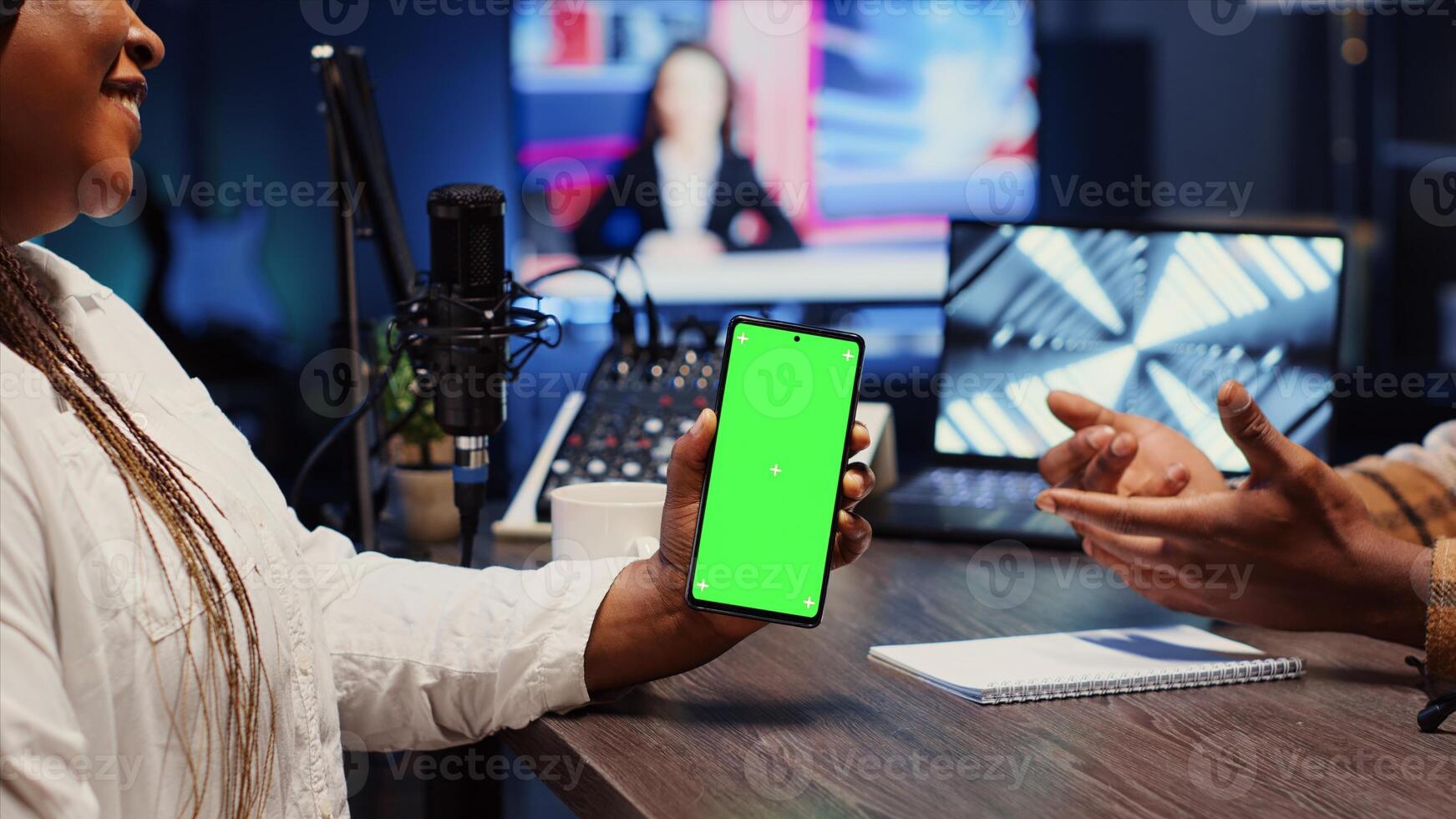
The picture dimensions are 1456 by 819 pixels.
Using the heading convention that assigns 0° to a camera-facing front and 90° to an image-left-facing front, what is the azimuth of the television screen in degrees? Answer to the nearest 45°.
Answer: approximately 0°

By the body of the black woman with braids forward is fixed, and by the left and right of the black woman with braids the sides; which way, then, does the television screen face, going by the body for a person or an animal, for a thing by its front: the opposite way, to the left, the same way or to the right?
to the right

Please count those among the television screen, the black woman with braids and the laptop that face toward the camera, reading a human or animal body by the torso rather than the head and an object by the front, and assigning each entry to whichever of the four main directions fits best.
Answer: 2

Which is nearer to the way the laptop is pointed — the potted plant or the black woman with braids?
the black woman with braids

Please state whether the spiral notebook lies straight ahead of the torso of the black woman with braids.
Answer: yes

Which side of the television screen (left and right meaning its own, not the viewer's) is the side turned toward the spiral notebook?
front

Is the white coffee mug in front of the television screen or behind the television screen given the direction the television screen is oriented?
in front

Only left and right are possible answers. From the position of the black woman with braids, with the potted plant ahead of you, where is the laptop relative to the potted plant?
right

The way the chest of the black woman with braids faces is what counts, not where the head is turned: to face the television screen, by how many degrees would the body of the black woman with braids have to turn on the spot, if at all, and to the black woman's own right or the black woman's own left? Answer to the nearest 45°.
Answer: approximately 45° to the black woman's own left

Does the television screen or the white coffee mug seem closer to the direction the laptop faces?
the white coffee mug

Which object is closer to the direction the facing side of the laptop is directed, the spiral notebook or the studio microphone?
the spiral notebook

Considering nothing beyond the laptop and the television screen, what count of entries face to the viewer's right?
0

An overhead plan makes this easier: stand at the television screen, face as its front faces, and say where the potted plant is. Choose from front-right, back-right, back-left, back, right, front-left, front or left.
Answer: front-right

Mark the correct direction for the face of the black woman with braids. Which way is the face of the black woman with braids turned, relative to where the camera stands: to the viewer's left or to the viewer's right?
to the viewer's right

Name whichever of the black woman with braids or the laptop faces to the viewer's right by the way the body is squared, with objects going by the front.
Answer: the black woman with braids

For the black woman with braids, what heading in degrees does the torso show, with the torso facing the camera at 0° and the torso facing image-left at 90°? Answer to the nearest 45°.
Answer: approximately 270°

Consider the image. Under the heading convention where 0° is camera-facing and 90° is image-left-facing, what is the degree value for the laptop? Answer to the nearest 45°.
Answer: approximately 0°
